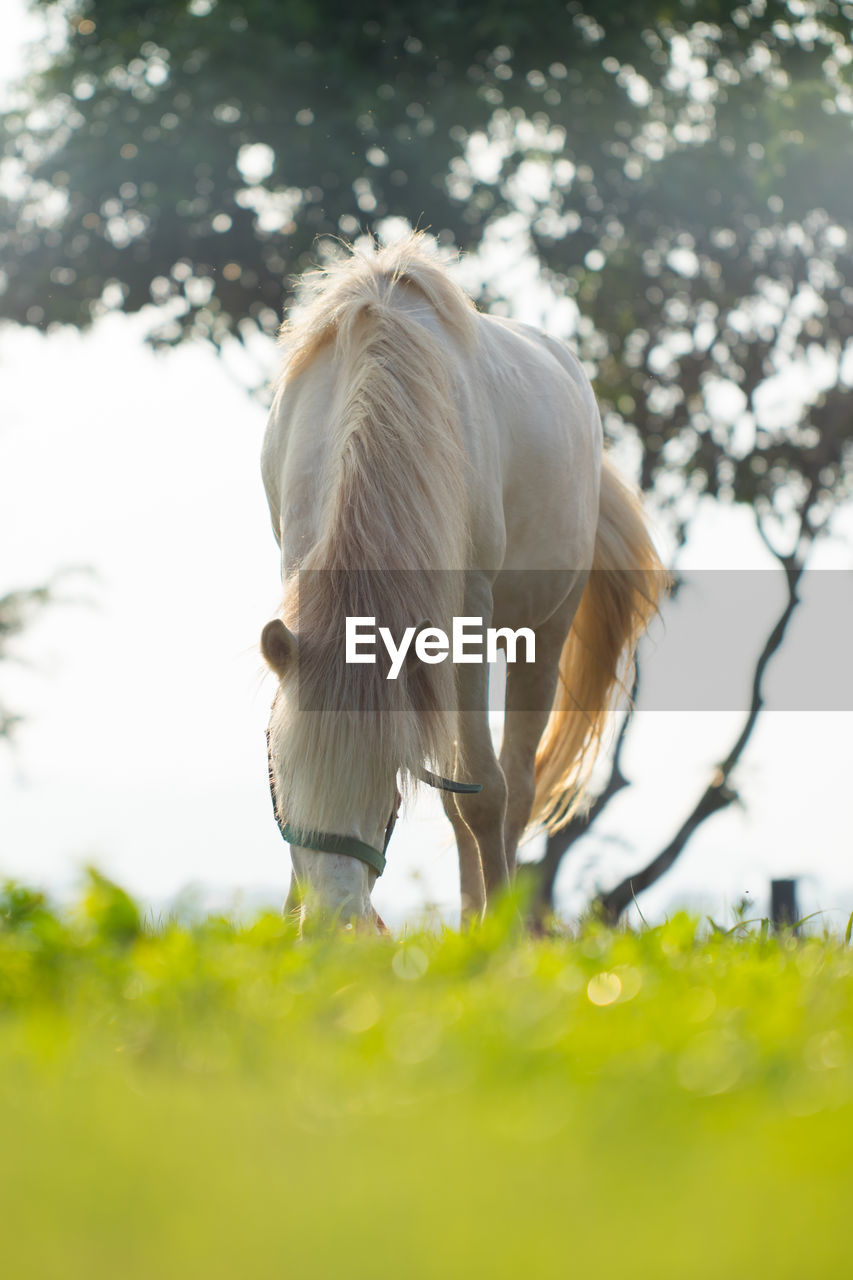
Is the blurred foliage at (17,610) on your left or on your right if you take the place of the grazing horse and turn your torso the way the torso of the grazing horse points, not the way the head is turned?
on your right

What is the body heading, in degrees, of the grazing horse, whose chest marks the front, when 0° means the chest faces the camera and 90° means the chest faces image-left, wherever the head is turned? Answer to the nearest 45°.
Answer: approximately 45°

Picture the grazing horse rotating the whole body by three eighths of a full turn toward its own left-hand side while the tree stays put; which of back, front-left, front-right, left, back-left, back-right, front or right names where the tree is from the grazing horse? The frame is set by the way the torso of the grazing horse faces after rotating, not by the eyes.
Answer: left
